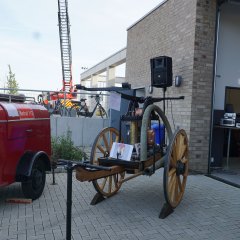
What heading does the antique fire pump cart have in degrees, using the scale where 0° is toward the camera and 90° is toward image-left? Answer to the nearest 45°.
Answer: approximately 45°

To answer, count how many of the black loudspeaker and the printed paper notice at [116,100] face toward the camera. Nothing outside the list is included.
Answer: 2

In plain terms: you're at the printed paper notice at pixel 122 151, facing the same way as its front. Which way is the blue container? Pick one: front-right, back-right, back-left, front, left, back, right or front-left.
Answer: back-left

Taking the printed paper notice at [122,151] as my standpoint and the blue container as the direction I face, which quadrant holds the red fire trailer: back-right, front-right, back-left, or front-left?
back-left

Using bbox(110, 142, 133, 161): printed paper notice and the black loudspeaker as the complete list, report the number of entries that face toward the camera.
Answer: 2

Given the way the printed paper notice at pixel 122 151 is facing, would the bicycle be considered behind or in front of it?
behind

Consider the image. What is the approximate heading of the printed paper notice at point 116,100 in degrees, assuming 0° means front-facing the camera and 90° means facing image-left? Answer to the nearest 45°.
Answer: approximately 0°

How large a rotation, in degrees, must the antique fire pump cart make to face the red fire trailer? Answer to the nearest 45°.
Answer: approximately 45° to its right

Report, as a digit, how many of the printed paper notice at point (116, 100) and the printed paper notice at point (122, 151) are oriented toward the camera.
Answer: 2

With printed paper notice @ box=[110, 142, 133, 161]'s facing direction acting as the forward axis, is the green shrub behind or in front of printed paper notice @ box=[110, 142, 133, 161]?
behind

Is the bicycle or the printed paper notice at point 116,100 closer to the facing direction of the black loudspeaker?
the printed paper notice
